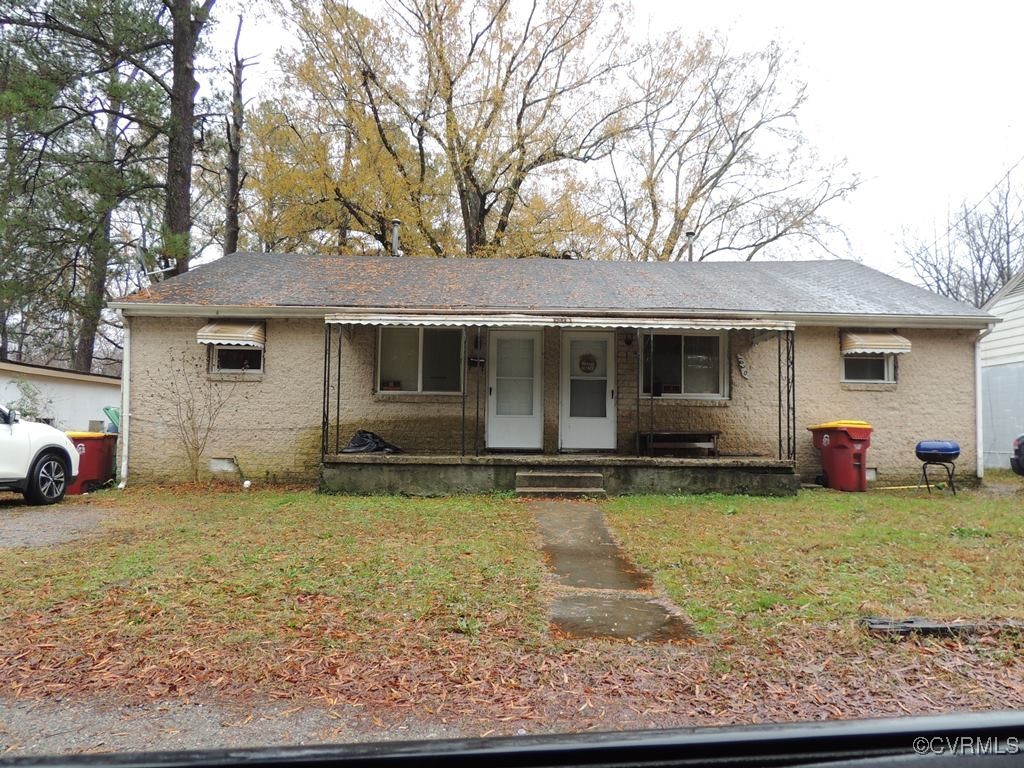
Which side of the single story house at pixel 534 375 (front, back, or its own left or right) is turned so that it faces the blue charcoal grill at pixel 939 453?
left

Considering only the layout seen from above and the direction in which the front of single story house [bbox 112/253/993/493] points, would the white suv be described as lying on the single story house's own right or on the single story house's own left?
on the single story house's own right

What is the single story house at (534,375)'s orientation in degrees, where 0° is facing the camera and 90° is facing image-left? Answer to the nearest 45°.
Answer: approximately 0°

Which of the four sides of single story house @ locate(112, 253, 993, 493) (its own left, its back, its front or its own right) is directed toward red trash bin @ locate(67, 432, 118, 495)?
right
